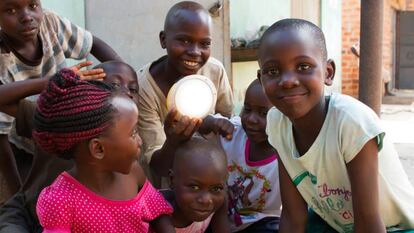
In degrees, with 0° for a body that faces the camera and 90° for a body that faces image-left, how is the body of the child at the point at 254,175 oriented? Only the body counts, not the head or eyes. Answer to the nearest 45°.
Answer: approximately 45°

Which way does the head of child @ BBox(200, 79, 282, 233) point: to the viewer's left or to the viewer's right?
to the viewer's left

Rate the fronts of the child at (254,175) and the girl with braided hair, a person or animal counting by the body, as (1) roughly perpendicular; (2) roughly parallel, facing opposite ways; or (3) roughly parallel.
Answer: roughly perpendicular

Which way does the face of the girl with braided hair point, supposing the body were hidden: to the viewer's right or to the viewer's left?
to the viewer's right

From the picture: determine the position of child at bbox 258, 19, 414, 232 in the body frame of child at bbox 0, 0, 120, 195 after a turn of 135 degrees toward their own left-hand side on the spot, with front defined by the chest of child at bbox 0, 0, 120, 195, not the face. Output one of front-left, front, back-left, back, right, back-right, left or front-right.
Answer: right

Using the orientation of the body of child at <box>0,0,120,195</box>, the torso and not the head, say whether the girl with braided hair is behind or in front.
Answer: in front
